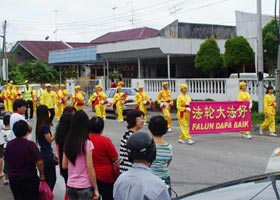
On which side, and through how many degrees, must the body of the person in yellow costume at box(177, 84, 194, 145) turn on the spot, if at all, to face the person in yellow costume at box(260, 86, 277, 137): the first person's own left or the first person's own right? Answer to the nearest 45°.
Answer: approximately 45° to the first person's own left

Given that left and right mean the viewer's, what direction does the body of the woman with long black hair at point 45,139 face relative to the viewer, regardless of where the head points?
facing away from the viewer and to the right of the viewer

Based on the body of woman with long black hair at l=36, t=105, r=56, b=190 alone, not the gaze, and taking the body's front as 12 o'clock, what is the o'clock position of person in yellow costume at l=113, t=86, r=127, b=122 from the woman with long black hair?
The person in yellow costume is roughly at 11 o'clock from the woman with long black hair.

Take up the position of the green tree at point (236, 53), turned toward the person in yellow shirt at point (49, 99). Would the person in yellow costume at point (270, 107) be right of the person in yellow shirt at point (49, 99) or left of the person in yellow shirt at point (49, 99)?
left

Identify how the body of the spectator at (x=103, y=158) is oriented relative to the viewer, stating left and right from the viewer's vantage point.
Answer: facing away from the viewer and to the right of the viewer
